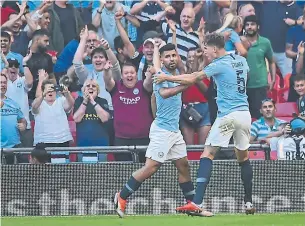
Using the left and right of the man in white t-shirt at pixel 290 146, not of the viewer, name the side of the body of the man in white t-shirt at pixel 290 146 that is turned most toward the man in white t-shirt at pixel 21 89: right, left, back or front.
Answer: right

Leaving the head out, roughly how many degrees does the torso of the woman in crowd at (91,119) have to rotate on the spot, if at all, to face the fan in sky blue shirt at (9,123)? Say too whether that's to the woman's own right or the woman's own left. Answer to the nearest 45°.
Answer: approximately 90° to the woman's own right

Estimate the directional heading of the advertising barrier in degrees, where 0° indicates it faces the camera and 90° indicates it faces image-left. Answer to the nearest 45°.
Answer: approximately 0°

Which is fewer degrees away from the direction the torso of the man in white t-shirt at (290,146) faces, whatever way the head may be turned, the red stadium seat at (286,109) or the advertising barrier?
the advertising barrier

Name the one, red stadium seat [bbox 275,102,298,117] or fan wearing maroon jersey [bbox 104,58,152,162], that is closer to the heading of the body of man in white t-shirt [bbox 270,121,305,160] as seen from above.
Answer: the fan wearing maroon jersey

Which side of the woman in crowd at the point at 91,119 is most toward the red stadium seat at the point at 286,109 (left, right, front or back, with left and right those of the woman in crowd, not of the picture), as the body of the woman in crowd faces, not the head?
left
